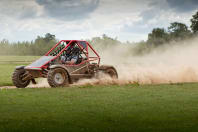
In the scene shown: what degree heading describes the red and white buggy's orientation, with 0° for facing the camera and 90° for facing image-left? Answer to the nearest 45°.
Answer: approximately 45°
